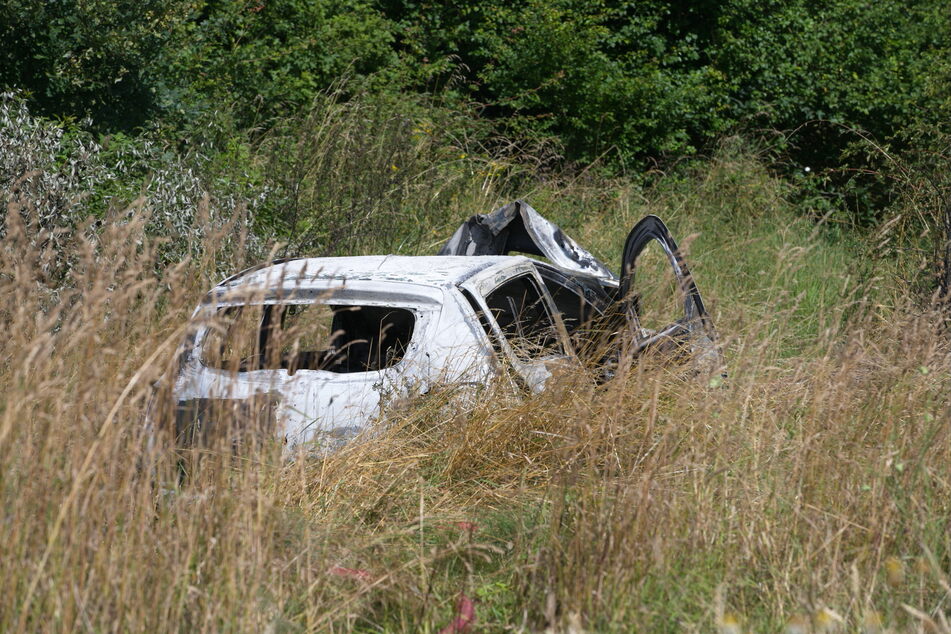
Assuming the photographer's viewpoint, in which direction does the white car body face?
facing away from the viewer and to the right of the viewer
